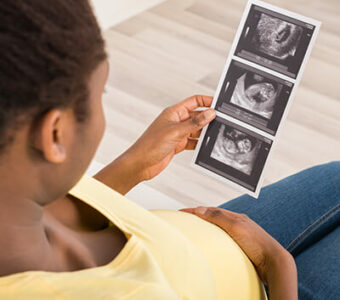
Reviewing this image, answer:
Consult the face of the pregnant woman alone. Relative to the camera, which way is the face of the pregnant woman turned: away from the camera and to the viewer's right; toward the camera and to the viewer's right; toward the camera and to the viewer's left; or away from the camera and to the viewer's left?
away from the camera and to the viewer's right

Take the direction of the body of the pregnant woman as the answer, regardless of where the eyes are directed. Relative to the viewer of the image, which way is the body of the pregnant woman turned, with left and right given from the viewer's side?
facing away from the viewer and to the right of the viewer
